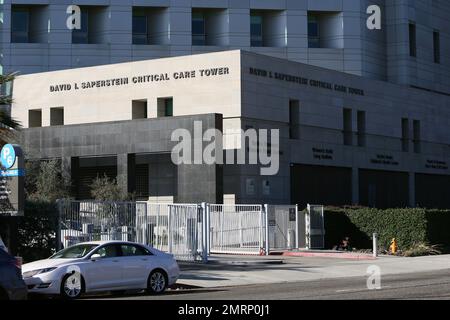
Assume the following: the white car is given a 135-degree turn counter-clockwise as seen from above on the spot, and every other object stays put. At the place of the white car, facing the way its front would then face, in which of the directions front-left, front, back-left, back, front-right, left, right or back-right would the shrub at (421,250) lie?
front-left

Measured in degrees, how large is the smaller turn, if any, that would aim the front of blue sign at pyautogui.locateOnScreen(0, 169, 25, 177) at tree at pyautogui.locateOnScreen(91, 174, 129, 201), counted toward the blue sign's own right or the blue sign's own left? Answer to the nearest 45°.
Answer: approximately 180°

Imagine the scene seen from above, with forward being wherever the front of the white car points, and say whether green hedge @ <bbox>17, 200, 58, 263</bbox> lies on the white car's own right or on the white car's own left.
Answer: on the white car's own right

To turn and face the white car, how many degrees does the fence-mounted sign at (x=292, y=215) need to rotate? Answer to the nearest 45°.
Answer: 0° — it already faces it

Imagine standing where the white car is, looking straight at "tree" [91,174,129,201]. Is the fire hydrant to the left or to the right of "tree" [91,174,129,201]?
right

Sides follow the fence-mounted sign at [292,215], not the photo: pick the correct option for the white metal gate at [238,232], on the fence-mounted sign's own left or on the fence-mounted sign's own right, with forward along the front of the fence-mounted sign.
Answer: on the fence-mounted sign's own right

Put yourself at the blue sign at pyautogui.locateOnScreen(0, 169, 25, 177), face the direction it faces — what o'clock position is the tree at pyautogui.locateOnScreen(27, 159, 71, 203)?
The tree is roughly at 6 o'clock from the blue sign.

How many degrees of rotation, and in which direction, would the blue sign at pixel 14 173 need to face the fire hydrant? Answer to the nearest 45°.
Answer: approximately 135° to its left

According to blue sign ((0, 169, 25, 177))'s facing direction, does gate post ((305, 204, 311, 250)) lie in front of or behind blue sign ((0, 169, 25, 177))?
behind

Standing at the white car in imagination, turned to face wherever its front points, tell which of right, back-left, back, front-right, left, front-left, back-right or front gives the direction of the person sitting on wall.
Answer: back

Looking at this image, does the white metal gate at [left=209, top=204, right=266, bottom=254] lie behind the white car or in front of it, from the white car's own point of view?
behind

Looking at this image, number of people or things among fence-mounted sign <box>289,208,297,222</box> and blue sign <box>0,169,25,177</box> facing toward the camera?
2

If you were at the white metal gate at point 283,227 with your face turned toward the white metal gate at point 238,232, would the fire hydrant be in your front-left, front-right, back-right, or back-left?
back-left
